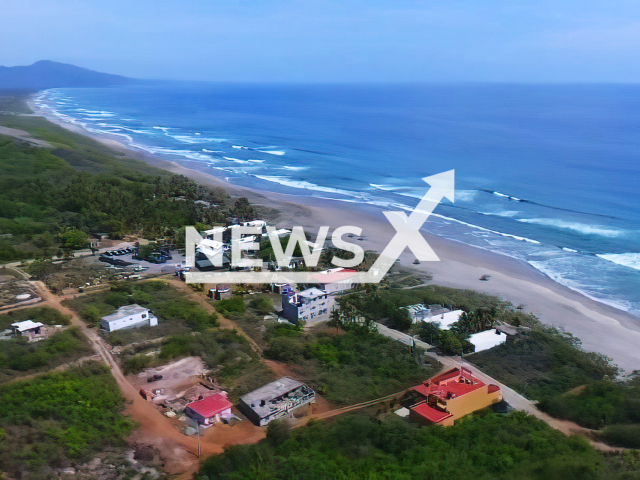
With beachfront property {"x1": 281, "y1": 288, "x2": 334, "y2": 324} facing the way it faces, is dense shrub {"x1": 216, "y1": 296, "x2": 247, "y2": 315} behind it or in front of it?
behind

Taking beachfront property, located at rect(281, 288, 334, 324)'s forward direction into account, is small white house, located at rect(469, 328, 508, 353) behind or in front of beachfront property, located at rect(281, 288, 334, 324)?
in front

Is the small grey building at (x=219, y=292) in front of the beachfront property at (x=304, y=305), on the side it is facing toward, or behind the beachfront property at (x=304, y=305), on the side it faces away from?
behind

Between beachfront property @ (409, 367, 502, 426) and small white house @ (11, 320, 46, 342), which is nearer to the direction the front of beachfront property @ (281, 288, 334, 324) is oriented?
the beachfront property

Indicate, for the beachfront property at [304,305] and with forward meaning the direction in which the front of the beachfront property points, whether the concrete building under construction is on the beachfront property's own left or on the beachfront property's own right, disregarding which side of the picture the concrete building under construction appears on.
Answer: on the beachfront property's own right
